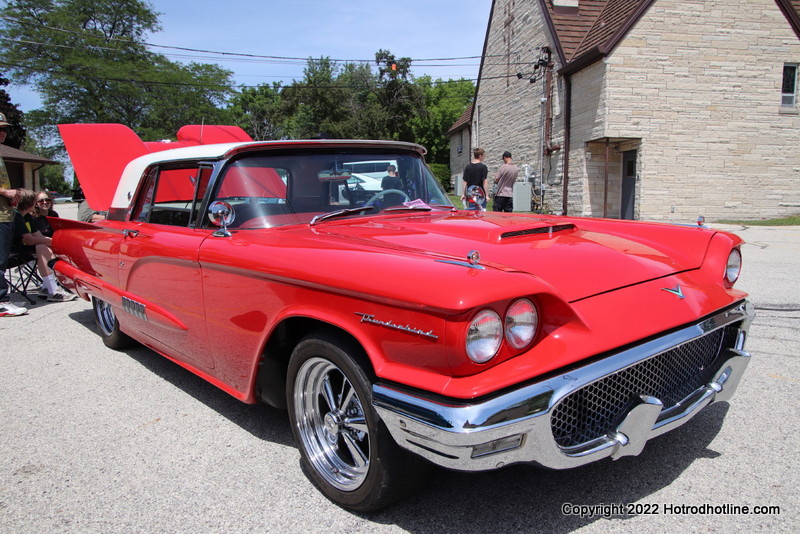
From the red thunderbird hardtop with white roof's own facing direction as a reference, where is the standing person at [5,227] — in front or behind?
behind

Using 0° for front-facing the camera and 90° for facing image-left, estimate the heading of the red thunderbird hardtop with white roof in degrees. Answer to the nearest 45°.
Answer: approximately 315°

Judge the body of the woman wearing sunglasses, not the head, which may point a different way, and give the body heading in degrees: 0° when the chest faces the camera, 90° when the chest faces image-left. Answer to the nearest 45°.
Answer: approximately 0°

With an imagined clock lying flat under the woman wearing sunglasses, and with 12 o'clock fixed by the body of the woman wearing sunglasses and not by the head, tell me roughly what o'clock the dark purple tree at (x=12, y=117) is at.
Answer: The dark purple tree is roughly at 6 o'clock from the woman wearing sunglasses.

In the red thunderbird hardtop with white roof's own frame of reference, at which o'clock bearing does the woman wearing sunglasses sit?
The woman wearing sunglasses is roughly at 6 o'clock from the red thunderbird hardtop with white roof.

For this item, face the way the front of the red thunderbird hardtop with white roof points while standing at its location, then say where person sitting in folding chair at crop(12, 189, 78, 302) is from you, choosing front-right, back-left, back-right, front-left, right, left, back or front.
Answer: back
